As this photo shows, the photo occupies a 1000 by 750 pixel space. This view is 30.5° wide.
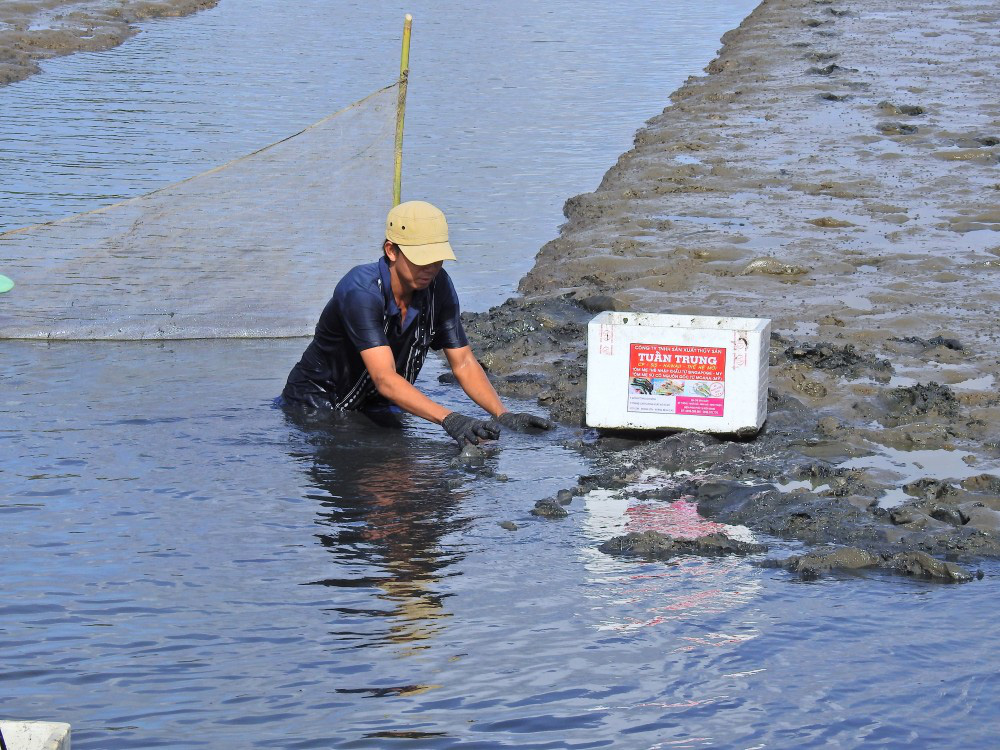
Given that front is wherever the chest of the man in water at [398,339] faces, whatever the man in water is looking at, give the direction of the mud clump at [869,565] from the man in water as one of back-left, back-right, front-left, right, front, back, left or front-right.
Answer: front

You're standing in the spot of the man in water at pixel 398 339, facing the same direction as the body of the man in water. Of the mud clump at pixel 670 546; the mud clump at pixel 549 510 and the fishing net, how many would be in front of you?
2

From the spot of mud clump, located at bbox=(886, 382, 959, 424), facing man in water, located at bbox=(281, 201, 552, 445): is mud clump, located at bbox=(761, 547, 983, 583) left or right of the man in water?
left

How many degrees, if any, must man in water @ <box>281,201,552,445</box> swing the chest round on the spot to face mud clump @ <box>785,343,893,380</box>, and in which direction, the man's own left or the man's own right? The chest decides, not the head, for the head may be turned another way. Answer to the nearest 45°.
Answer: approximately 90° to the man's own left

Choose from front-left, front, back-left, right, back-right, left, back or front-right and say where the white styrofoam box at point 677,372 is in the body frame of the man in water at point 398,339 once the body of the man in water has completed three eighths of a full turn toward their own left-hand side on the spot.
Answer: right

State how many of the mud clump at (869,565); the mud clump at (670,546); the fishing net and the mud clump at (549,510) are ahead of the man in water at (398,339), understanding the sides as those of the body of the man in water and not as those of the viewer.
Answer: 3

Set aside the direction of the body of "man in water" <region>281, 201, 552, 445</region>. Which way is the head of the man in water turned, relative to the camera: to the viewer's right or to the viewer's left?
to the viewer's right

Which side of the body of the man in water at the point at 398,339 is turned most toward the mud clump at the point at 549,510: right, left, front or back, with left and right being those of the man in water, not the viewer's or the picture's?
front

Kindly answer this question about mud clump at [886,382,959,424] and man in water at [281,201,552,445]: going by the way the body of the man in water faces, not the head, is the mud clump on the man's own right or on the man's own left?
on the man's own left

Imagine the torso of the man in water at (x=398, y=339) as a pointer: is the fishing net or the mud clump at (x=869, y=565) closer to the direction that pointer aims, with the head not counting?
the mud clump

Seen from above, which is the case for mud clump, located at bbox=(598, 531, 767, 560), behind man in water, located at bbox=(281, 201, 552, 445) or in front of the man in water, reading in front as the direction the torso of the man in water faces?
in front

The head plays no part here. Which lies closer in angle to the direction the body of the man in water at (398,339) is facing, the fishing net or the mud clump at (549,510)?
the mud clump

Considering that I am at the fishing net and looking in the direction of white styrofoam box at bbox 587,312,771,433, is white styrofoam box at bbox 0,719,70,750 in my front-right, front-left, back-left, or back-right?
front-right
